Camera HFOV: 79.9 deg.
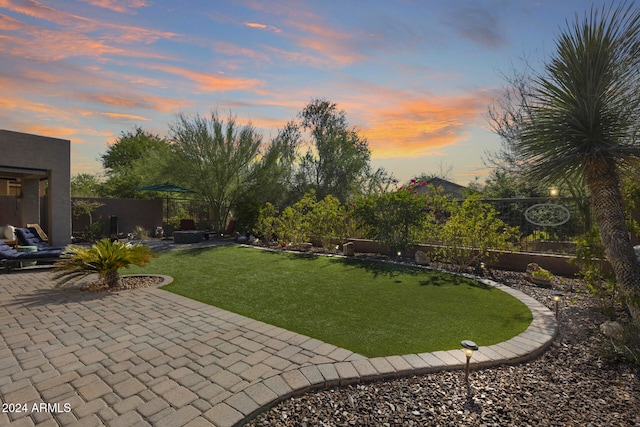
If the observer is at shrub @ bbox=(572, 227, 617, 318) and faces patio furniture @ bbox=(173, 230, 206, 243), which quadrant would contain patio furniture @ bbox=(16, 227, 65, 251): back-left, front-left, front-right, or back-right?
front-left

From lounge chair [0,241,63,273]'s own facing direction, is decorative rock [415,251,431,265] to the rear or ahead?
ahead

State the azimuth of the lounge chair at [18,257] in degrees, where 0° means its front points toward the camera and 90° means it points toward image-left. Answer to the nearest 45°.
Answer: approximately 270°

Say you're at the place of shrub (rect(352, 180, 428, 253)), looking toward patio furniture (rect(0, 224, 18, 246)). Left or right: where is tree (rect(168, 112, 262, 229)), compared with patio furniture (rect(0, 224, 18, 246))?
right

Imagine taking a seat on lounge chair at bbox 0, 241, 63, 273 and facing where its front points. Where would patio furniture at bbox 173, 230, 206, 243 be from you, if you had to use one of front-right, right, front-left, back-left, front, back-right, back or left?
front-left

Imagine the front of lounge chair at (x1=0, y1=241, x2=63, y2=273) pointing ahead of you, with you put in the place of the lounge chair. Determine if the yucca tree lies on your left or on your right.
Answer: on your right

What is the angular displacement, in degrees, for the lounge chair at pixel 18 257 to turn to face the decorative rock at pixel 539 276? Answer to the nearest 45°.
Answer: approximately 45° to its right

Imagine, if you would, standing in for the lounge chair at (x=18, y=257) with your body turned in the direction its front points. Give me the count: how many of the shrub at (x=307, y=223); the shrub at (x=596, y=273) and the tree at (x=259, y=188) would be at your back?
0

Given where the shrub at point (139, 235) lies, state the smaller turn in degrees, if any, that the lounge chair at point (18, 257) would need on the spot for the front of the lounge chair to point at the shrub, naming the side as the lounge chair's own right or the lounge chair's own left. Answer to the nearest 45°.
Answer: approximately 45° to the lounge chair's own left

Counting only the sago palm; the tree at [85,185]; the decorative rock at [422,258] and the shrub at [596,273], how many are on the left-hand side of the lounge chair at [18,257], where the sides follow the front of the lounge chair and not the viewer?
1

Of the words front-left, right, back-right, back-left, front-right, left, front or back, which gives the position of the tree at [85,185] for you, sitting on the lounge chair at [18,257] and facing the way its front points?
left
